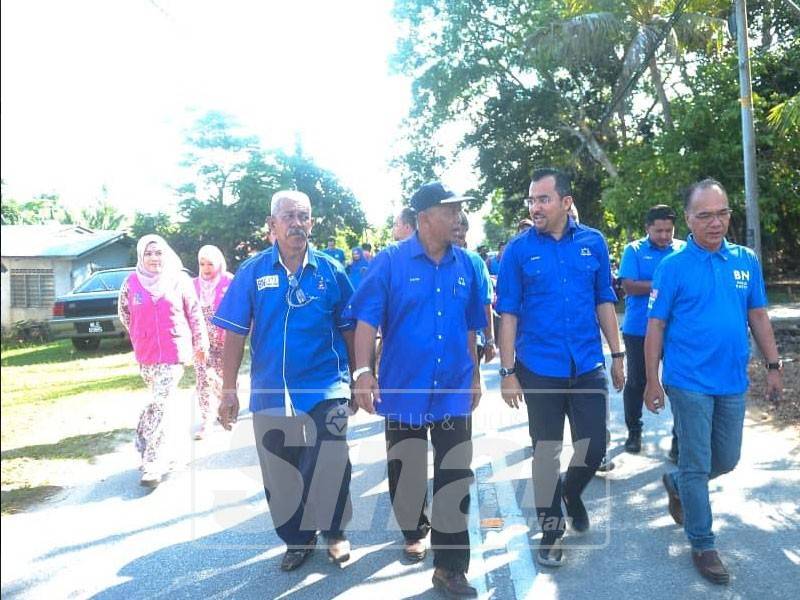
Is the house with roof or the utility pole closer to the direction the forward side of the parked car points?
the house with roof

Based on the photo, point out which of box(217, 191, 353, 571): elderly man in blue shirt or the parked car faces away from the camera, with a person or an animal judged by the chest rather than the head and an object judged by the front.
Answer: the parked car

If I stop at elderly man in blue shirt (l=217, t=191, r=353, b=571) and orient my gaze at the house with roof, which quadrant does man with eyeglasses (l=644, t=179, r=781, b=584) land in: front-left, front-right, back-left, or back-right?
back-right

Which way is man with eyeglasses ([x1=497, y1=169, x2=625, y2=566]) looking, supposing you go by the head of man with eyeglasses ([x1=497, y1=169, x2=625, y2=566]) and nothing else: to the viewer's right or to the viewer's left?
to the viewer's left

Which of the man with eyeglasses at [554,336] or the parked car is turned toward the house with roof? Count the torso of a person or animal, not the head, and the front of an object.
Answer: the parked car

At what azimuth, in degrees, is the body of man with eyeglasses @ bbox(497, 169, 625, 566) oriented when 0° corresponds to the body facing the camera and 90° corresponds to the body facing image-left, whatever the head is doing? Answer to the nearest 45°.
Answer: approximately 0°

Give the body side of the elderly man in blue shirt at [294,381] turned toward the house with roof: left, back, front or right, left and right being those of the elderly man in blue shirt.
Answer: back

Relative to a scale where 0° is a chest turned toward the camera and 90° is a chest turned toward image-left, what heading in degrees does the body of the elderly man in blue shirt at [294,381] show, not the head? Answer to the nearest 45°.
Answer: approximately 0°

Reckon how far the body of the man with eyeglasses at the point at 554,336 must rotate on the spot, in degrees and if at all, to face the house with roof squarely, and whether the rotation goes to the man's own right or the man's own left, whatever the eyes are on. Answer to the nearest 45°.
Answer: approximately 135° to the man's own right

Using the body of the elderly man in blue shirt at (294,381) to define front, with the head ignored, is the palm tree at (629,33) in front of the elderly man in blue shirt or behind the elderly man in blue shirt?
behind

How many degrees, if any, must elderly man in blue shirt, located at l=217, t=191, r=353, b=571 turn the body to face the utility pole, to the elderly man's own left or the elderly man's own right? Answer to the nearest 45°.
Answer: approximately 135° to the elderly man's own left

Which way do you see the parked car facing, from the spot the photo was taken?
facing away from the viewer

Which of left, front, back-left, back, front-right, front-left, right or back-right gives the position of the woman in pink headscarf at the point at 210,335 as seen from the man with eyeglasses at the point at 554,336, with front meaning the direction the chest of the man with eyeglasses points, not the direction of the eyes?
back-right
